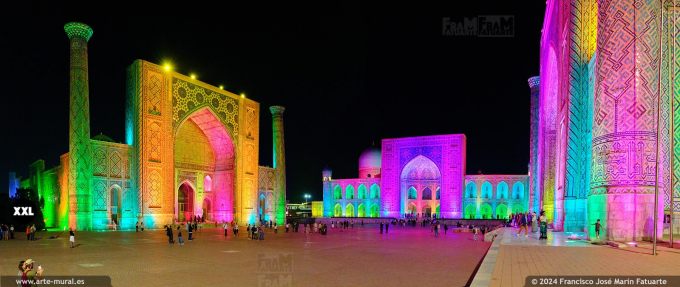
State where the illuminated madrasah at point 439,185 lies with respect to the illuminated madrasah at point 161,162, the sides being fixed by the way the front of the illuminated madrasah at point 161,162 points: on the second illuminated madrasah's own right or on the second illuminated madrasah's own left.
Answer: on the second illuminated madrasah's own left

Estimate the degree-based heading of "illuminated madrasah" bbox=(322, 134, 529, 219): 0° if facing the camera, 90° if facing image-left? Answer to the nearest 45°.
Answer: approximately 0°

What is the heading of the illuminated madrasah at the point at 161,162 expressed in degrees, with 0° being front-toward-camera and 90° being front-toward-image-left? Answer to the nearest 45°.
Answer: approximately 315°
